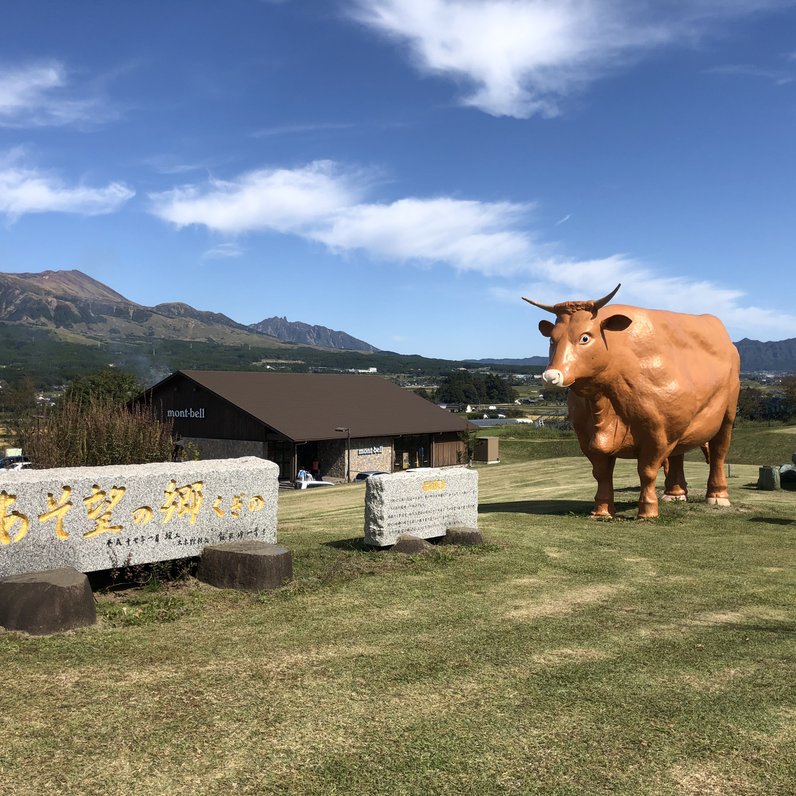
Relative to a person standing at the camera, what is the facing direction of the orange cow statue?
facing the viewer and to the left of the viewer

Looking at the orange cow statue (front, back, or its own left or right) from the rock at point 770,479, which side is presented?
back

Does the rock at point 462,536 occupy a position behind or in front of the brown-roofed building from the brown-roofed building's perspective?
in front

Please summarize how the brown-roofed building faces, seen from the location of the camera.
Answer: facing the viewer and to the right of the viewer

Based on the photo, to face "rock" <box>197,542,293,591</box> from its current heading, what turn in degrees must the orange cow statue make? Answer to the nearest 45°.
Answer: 0° — it already faces it

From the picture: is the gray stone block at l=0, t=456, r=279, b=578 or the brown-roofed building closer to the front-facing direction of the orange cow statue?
the gray stone block

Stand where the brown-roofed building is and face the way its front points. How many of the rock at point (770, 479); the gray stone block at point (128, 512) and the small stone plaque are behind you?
0

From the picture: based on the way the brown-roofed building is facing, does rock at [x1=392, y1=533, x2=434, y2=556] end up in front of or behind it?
in front

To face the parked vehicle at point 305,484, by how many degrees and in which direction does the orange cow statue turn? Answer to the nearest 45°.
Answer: approximately 90° to its right

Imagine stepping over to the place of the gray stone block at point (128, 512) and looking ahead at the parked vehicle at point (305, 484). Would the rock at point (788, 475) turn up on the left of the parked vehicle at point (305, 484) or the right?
right

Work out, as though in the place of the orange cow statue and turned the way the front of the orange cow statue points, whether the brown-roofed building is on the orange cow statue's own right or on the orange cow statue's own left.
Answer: on the orange cow statue's own right

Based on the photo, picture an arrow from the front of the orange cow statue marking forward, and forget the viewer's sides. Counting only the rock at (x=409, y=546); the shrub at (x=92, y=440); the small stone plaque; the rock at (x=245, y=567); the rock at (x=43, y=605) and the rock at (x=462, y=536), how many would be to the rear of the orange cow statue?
0

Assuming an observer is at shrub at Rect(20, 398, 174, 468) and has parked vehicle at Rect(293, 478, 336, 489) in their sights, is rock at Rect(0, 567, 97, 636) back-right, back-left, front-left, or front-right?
back-right

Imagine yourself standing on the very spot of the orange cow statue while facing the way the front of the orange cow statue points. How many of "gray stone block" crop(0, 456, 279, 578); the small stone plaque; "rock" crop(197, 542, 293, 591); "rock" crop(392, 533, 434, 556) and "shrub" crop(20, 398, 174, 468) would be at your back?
0

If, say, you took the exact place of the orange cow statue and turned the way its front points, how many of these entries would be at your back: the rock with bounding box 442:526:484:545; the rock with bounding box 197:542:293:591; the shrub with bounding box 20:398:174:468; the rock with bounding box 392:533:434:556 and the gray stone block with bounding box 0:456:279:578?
0

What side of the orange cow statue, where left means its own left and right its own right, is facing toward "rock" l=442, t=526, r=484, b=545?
front

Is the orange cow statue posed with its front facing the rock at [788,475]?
no

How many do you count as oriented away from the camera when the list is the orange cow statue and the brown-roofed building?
0

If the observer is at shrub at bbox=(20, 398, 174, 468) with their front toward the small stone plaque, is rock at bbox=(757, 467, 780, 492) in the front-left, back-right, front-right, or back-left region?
front-left
